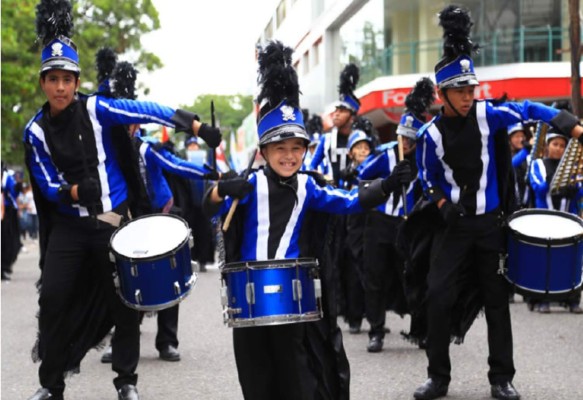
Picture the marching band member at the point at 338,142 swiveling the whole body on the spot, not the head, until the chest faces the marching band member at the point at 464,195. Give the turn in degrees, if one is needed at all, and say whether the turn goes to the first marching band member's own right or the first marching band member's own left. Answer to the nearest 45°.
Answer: approximately 45° to the first marching band member's own left

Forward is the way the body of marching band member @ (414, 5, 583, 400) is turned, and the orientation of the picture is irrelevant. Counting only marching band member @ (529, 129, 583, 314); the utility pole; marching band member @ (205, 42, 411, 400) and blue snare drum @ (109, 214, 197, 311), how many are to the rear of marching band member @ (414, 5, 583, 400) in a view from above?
2

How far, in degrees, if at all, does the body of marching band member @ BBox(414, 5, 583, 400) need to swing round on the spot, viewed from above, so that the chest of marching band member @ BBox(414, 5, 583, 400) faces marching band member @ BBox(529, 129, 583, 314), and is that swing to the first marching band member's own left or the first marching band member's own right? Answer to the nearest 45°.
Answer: approximately 180°

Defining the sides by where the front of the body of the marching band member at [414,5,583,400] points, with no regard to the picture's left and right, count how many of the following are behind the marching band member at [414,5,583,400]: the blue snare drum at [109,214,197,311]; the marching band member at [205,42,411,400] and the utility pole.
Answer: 1

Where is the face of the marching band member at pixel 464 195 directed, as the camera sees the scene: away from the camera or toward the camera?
toward the camera

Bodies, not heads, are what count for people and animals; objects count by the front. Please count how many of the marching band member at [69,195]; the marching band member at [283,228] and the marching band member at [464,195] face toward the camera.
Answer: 3

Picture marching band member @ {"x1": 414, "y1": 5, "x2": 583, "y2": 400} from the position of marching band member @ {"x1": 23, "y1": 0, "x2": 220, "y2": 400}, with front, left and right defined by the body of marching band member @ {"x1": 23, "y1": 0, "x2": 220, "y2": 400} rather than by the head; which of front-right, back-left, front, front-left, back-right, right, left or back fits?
left

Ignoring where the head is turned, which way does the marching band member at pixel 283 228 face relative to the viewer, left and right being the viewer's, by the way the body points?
facing the viewer

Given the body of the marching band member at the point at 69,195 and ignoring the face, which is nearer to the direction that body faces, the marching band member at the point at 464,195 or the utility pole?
the marching band member
